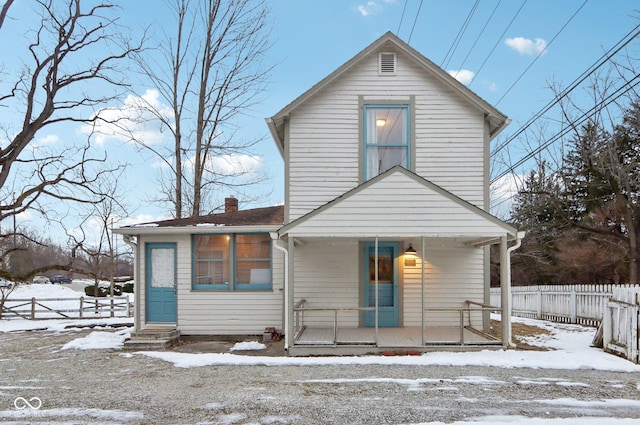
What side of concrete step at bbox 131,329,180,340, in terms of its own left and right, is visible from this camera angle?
front

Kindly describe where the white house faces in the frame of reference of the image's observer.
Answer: facing the viewer

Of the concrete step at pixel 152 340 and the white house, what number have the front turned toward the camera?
2

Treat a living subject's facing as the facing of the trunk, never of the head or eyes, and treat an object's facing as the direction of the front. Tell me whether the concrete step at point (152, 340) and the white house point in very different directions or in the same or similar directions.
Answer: same or similar directions

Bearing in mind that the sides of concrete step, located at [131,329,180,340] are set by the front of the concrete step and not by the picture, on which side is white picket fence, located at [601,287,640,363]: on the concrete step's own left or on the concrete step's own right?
on the concrete step's own left

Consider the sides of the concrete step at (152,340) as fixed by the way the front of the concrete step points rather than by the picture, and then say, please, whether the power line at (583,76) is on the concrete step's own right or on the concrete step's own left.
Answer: on the concrete step's own left

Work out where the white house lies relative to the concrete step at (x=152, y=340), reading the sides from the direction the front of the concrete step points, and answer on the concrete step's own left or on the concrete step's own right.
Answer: on the concrete step's own left

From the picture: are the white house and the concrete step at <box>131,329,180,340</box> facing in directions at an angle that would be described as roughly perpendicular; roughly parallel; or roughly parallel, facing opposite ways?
roughly parallel
